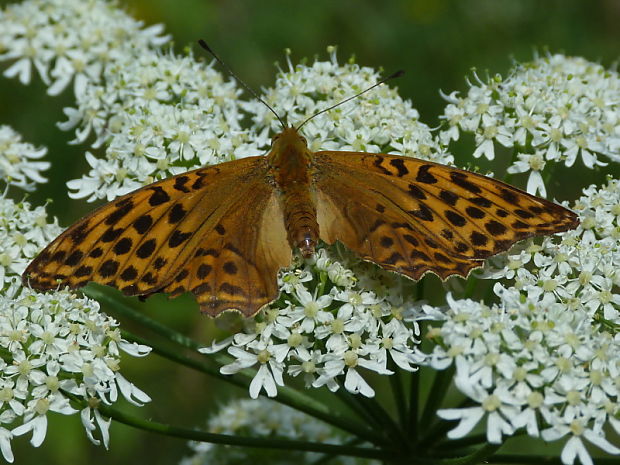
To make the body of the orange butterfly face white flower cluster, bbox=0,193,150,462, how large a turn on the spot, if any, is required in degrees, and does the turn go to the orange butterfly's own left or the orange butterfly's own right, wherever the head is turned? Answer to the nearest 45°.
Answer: approximately 90° to the orange butterfly's own left

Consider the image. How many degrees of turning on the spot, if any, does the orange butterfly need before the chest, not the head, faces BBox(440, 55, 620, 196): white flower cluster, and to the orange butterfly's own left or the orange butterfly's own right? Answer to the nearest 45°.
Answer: approximately 90° to the orange butterfly's own right

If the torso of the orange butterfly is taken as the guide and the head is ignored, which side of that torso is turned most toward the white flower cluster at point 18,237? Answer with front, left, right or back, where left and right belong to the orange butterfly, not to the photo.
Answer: left

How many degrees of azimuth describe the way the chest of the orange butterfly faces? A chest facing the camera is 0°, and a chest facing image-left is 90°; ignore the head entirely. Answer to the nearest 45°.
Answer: approximately 180°

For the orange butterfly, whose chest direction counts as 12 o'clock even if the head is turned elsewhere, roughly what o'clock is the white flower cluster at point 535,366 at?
The white flower cluster is roughly at 3 o'clock from the orange butterfly.
